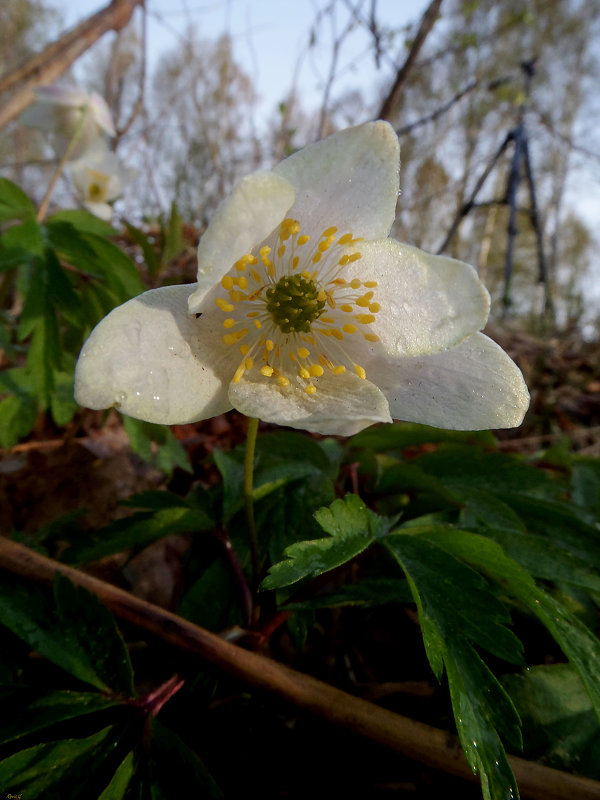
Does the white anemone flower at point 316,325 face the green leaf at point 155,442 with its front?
no

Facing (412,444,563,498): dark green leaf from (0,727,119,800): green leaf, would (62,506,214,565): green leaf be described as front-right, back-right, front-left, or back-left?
front-left

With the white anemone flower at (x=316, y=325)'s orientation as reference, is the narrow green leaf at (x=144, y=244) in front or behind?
behind

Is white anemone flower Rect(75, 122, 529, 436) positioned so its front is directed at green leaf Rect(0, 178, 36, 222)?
no

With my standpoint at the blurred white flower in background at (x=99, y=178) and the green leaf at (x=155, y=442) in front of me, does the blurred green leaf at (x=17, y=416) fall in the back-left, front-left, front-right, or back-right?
front-right

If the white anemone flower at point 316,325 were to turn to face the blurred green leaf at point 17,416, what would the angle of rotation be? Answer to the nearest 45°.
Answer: approximately 135° to its right

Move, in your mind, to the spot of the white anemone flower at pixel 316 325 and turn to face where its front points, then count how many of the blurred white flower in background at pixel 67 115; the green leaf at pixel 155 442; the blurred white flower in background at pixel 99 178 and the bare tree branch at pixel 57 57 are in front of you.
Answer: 0

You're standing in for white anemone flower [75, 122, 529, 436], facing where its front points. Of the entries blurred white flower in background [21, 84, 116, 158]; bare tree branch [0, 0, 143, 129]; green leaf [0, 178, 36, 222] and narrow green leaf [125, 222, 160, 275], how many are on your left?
0

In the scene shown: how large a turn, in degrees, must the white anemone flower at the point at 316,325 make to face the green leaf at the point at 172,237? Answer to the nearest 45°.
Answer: approximately 135° to its right

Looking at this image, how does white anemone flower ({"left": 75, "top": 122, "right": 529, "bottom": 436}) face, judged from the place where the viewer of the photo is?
facing the viewer

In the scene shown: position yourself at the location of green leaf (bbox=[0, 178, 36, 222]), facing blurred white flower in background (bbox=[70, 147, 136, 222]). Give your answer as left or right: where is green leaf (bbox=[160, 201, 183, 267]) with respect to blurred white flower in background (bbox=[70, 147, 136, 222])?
right
